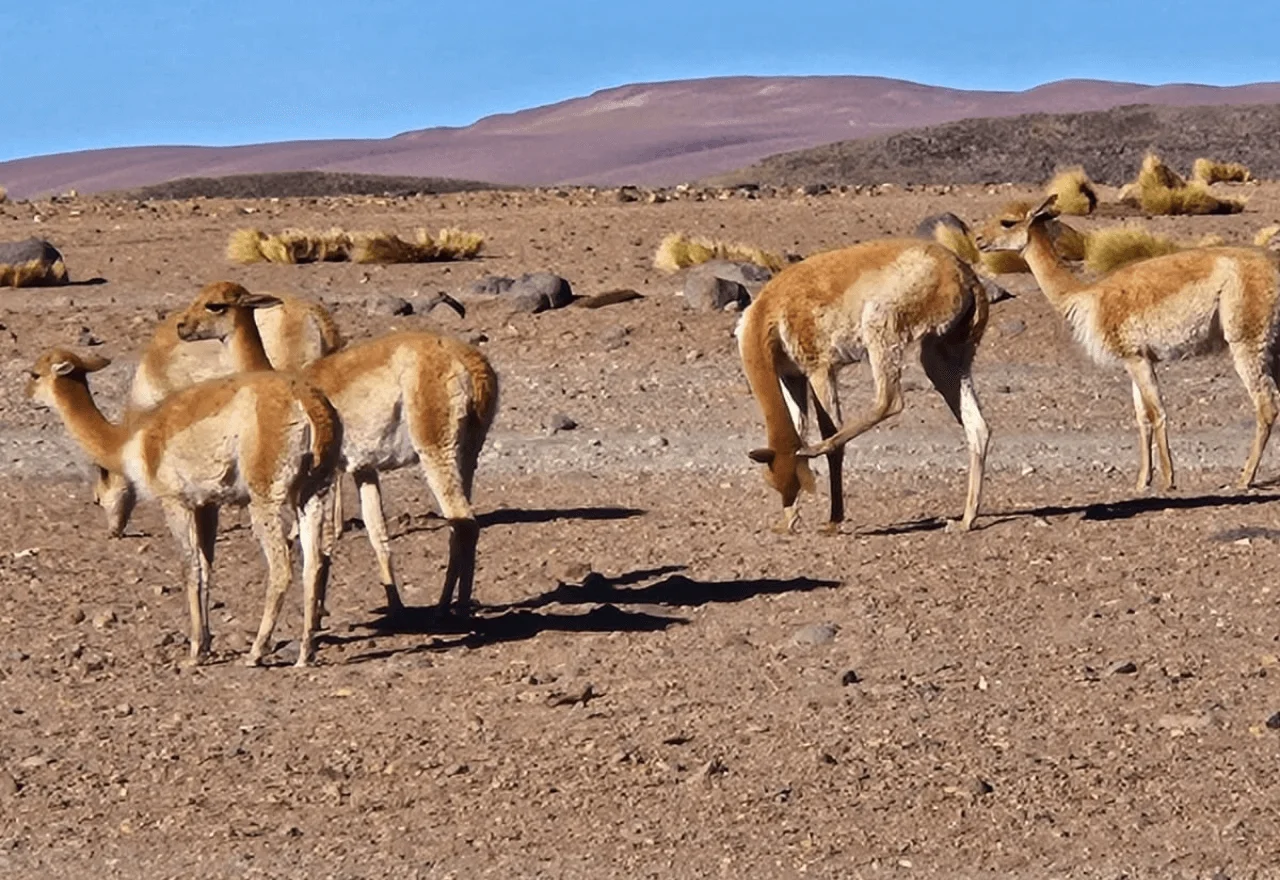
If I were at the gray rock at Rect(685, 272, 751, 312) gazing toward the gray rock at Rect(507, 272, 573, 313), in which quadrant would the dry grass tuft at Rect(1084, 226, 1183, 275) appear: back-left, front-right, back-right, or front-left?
back-right

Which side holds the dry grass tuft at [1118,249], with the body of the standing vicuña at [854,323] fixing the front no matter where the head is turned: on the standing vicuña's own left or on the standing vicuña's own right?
on the standing vicuña's own right

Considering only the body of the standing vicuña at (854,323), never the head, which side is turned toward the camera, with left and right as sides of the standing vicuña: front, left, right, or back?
left

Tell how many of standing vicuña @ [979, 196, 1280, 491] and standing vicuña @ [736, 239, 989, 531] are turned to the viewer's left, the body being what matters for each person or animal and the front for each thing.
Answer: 2

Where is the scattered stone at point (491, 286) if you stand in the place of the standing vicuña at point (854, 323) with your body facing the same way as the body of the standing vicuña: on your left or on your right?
on your right

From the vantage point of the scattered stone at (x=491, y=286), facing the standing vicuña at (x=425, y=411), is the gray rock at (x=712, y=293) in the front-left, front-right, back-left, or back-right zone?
front-left

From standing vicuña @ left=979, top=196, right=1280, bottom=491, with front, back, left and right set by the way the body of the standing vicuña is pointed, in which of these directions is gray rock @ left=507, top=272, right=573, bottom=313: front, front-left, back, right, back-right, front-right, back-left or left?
front-right

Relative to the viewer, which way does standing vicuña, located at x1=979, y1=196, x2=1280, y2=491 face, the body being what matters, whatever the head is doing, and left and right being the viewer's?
facing to the left of the viewer

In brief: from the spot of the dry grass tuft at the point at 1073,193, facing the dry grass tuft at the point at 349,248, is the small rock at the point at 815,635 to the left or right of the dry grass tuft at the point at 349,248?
left

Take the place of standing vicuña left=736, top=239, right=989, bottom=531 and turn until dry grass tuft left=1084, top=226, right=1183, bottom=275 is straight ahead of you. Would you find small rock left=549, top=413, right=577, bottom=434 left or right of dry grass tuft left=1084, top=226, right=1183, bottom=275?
left

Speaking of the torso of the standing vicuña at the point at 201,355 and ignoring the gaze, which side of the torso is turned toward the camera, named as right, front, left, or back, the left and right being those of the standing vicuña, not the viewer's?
left

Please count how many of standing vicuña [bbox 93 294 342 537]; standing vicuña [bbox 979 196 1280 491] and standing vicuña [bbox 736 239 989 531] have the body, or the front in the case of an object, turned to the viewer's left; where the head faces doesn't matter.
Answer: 3

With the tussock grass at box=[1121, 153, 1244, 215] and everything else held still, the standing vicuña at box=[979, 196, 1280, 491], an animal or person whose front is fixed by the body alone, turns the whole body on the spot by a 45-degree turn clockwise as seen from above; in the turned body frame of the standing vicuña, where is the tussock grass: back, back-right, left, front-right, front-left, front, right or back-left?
front-right

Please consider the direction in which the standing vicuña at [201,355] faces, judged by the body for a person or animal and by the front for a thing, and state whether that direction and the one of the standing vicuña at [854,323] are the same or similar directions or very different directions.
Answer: same or similar directions

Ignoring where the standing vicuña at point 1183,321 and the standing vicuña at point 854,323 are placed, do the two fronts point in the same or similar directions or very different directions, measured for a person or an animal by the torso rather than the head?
same or similar directions

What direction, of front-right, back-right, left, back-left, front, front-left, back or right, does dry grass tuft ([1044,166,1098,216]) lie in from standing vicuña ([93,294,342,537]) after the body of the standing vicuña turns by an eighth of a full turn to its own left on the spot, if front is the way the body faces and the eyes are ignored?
back
